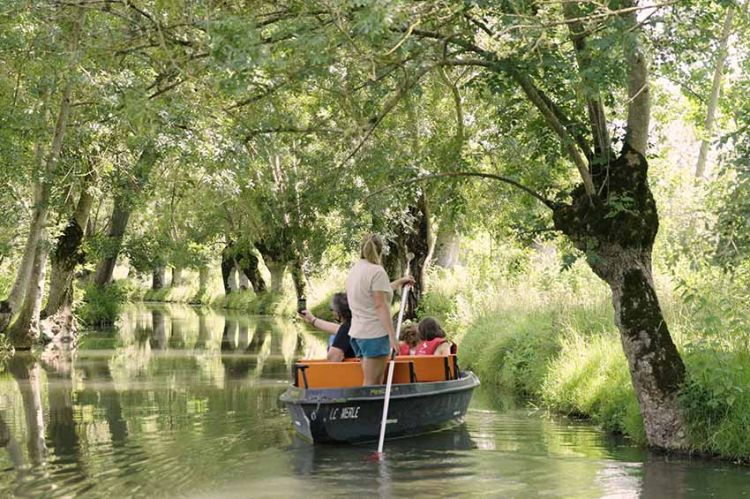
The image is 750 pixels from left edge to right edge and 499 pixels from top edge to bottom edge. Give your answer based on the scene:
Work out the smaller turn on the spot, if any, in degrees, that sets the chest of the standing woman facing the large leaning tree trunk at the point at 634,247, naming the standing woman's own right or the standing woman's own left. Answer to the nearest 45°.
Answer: approximately 45° to the standing woman's own right

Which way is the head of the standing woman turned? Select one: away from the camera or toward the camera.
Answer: away from the camera

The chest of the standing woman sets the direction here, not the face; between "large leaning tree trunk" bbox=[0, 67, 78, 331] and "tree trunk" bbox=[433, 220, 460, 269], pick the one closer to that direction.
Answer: the tree trunk

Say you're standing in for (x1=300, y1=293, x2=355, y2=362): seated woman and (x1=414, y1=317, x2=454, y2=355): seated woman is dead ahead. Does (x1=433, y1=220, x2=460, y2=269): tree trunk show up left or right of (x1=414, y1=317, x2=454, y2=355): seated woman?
left

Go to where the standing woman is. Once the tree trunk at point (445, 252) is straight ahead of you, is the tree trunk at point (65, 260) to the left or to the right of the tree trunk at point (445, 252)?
left

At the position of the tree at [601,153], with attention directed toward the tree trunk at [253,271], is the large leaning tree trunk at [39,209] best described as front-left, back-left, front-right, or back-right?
front-left

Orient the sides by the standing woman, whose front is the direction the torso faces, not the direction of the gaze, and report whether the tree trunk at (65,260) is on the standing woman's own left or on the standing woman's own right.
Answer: on the standing woman's own left

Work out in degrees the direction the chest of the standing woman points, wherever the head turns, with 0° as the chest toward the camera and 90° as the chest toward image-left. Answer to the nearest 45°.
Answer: approximately 225°
